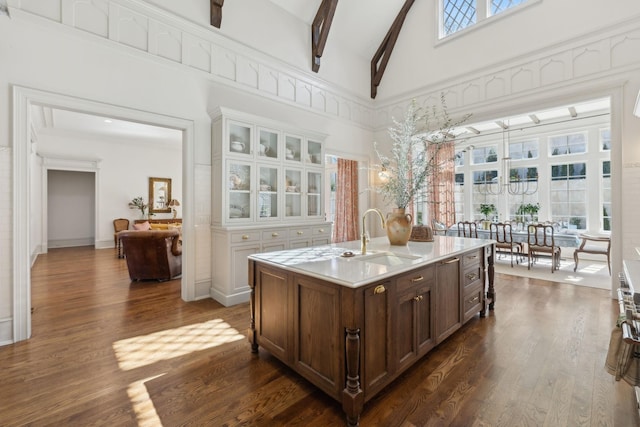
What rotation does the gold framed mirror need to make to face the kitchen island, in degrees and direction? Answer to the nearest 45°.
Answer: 0° — it already faces it

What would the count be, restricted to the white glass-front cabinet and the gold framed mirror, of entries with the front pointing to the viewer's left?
0

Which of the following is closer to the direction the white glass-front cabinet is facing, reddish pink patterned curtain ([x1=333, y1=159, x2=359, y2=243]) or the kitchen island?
the kitchen island

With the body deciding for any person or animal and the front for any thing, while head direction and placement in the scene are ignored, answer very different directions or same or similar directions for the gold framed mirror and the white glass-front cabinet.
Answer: same or similar directions

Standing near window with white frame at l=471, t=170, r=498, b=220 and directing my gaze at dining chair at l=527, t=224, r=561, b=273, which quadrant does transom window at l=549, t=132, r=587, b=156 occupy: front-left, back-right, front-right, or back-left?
front-left

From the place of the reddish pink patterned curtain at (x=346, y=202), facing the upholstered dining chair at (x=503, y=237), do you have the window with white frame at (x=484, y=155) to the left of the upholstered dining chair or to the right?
left

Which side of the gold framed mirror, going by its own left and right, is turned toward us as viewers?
front

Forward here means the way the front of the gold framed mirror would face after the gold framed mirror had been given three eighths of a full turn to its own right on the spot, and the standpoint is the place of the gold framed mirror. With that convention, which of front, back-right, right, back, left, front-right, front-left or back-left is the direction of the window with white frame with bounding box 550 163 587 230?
back

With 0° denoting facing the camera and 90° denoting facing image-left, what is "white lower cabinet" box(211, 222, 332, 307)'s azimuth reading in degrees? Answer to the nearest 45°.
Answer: approximately 315°

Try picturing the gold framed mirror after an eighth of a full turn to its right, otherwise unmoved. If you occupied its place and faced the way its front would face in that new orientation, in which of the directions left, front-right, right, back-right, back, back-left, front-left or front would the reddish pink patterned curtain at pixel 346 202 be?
left
